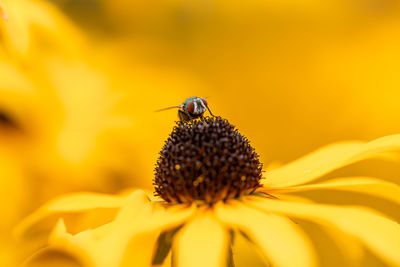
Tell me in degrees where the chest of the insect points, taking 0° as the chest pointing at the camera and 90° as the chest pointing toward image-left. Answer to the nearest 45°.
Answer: approximately 315°

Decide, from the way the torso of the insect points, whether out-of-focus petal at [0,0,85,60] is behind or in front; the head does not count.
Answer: behind
